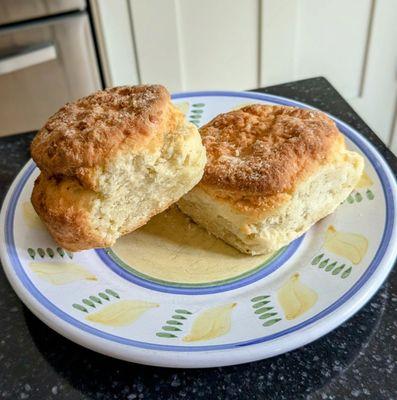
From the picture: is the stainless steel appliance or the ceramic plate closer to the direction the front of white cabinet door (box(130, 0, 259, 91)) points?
the ceramic plate

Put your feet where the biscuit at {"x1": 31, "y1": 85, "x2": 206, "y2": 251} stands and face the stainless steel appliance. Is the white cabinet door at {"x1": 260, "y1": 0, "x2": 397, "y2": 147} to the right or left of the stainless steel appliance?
right

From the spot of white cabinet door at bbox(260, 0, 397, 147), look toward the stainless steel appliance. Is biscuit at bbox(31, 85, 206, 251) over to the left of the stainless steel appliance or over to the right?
left

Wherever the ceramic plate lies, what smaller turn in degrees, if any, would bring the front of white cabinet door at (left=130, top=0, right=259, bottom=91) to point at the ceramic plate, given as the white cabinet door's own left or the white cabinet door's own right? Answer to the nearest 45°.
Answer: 0° — it already faces it

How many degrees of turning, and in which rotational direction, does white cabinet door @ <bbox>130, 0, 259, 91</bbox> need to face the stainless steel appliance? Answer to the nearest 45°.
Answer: approximately 90° to its right

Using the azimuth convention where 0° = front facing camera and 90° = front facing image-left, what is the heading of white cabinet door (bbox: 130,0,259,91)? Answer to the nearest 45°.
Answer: approximately 0°

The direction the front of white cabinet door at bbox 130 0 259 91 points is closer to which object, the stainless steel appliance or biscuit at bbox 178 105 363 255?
the biscuit

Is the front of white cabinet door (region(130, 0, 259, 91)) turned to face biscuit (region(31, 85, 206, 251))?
yes

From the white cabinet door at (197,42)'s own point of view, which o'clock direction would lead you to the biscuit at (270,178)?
The biscuit is roughly at 12 o'clock from the white cabinet door.

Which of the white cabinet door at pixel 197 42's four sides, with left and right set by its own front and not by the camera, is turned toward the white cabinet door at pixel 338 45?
left
